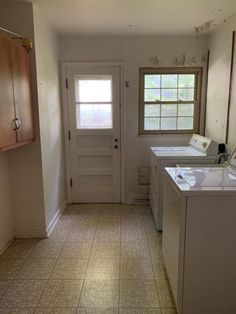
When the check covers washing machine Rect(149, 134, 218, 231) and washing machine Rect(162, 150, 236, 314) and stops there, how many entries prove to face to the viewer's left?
2

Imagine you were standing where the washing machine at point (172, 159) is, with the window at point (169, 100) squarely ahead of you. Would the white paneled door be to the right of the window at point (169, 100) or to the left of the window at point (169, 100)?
left

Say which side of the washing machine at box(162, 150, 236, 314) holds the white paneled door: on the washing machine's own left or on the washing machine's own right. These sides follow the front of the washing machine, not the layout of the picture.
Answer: on the washing machine's own right

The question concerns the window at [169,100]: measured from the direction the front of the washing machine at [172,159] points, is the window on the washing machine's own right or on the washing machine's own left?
on the washing machine's own right

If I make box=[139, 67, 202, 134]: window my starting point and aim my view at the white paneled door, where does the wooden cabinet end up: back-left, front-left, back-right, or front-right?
front-left

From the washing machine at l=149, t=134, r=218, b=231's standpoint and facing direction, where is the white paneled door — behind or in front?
in front

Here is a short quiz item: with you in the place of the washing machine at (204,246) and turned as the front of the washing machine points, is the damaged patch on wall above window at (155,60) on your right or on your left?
on your right

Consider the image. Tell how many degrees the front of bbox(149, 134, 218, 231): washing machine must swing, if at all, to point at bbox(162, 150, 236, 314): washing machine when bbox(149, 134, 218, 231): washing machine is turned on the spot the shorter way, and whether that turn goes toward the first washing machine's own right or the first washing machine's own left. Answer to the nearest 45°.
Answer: approximately 90° to the first washing machine's own left

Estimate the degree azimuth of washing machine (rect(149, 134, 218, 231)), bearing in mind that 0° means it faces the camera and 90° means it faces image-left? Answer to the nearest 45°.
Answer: approximately 90°

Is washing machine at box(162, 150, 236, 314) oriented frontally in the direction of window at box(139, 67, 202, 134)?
no

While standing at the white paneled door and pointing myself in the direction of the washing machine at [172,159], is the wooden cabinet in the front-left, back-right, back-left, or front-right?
front-right

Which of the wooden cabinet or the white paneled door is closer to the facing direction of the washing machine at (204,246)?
the wooden cabinet

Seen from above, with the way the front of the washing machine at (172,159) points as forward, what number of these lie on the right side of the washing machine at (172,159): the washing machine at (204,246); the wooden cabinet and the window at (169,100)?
1

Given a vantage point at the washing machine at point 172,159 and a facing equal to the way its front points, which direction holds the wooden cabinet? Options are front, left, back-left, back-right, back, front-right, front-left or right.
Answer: front-left

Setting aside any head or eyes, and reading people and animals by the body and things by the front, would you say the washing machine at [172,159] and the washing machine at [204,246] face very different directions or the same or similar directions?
same or similar directions

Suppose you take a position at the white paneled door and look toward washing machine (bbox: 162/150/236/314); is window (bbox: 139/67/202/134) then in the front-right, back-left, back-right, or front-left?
front-left

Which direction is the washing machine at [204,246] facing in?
to the viewer's left
